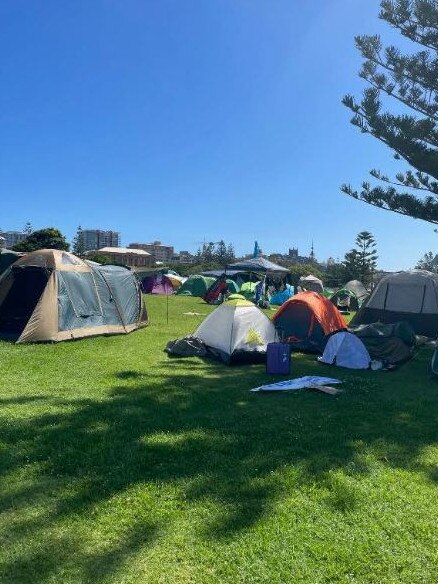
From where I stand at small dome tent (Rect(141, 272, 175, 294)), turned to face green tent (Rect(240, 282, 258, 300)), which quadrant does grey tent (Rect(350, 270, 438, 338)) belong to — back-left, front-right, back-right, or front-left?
front-right

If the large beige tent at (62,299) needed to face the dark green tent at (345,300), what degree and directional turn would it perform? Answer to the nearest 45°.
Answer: approximately 180°

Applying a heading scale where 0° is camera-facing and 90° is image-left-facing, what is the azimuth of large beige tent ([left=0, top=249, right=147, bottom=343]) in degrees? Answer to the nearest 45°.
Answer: approximately 45°

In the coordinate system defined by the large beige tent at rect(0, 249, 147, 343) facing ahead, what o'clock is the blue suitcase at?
The blue suitcase is roughly at 9 o'clock from the large beige tent.

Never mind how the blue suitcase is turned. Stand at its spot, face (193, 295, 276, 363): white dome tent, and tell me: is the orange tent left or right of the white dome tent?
right

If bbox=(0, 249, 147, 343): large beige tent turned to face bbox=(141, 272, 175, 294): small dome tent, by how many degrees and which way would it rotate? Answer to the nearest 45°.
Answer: approximately 135° to its right

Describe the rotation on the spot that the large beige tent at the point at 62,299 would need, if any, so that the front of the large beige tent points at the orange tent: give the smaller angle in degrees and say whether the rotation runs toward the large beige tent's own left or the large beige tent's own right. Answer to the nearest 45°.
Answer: approximately 135° to the large beige tent's own left

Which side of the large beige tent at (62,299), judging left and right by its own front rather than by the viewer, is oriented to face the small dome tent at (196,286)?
back

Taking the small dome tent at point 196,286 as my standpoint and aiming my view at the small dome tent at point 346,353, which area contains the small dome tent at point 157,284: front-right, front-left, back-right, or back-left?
back-right

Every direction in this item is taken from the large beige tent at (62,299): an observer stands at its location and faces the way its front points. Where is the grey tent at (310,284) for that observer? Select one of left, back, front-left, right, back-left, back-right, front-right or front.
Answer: back

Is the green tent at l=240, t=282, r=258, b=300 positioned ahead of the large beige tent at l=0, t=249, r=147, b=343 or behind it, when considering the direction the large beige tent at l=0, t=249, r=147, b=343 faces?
behind
